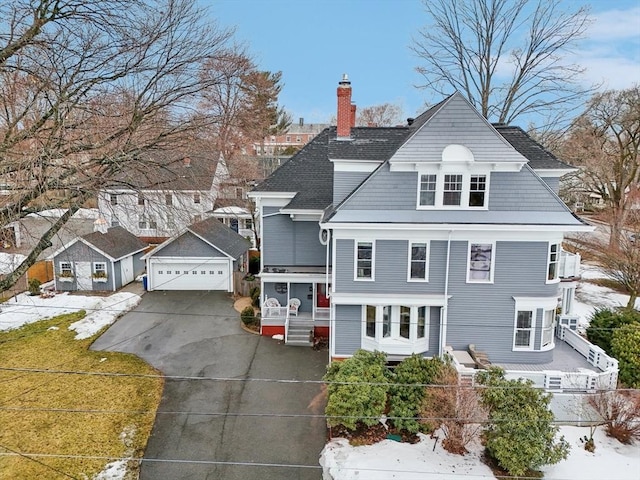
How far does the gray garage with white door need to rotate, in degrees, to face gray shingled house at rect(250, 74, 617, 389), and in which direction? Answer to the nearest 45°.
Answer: approximately 45° to its left

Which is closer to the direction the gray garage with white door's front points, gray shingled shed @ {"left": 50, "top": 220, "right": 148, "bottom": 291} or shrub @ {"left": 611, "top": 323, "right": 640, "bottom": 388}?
the shrub

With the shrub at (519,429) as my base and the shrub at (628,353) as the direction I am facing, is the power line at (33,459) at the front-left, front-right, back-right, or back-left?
back-left

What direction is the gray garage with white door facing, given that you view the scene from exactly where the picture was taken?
facing the viewer

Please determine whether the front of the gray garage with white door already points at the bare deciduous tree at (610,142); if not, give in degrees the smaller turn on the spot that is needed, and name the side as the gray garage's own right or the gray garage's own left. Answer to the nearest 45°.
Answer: approximately 90° to the gray garage's own left

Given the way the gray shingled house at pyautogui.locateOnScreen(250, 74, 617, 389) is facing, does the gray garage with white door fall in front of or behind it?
behind

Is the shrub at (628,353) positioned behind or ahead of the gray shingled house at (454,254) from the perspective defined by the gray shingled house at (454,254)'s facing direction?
ahead

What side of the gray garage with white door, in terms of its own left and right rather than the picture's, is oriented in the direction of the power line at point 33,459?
front

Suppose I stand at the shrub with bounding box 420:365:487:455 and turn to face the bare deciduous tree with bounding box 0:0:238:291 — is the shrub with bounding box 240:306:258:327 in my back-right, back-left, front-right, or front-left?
front-right

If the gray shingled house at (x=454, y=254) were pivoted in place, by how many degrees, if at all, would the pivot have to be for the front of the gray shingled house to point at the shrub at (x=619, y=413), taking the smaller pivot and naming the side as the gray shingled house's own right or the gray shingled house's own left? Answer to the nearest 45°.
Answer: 0° — it already faces it

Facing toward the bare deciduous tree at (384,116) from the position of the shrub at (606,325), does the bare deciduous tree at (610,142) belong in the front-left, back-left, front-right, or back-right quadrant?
front-right
